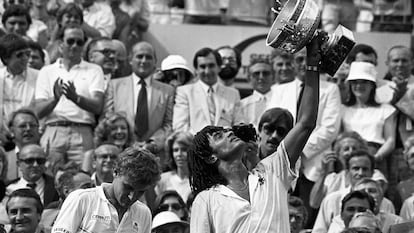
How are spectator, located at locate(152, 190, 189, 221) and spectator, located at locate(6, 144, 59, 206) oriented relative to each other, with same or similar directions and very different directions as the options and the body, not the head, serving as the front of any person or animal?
same or similar directions

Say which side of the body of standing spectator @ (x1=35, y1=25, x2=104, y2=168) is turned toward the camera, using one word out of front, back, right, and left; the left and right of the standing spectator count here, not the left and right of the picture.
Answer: front

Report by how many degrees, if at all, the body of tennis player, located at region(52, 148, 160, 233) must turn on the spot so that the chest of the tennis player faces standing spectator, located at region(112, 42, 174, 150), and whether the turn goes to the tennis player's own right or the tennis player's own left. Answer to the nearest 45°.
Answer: approximately 135° to the tennis player's own left

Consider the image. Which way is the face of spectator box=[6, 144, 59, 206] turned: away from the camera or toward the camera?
toward the camera

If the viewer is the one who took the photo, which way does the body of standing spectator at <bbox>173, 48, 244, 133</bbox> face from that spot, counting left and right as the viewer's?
facing the viewer

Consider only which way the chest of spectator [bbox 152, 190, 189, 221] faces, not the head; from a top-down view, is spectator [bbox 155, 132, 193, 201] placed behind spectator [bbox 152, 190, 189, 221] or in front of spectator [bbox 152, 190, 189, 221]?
behind

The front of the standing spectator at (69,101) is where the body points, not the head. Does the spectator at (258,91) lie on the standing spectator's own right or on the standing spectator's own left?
on the standing spectator's own left

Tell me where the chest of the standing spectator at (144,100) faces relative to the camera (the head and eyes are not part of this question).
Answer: toward the camera
